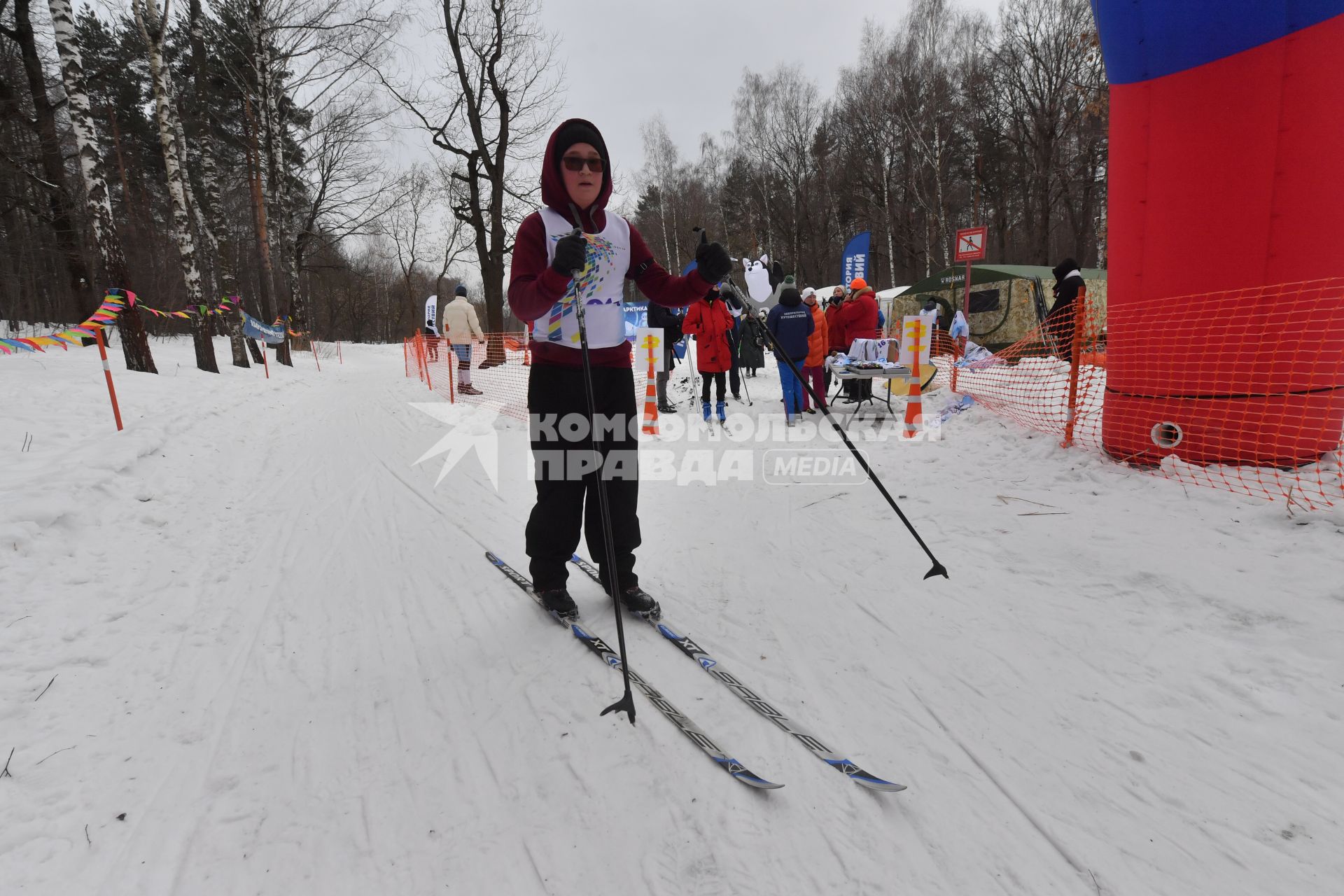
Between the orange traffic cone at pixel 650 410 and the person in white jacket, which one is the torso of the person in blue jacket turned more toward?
the person in white jacket

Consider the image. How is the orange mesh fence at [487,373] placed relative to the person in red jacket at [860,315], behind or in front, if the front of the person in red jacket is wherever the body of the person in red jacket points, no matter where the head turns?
in front

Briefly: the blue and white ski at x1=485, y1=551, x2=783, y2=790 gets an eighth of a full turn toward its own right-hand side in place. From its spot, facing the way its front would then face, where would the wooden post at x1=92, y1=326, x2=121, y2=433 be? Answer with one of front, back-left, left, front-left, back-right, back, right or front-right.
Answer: back-right

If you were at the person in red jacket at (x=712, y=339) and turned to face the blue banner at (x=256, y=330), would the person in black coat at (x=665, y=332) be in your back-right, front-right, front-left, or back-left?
front-right

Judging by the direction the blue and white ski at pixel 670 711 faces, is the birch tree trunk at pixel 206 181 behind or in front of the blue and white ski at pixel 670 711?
behind

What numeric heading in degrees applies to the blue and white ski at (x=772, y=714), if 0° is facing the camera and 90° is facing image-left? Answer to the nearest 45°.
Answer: approximately 315°

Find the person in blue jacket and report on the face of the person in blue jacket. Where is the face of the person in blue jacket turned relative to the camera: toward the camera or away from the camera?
away from the camera

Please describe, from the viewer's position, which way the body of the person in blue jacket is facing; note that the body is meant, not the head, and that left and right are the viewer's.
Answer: facing away from the viewer
